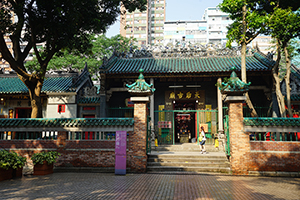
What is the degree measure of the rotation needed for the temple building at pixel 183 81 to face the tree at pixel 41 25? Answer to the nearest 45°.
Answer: approximately 45° to its right

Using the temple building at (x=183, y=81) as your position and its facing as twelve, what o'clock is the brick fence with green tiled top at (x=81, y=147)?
The brick fence with green tiled top is roughly at 1 o'clock from the temple building.

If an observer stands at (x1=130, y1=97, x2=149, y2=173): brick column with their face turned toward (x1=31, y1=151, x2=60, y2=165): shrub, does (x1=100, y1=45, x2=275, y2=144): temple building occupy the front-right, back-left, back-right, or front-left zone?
back-right

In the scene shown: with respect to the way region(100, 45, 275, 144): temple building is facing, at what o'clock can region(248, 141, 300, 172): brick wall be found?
The brick wall is roughly at 11 o'clock from the temple building.

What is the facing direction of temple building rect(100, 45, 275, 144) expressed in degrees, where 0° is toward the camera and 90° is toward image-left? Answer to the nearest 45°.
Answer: approximately 0°

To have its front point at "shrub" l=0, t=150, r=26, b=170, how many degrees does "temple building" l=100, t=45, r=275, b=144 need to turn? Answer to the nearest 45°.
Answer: approximately 45° to its right
